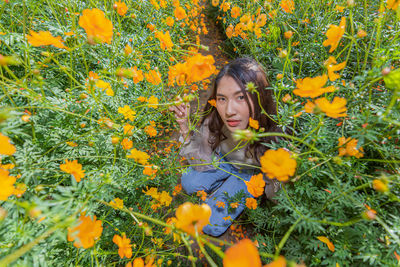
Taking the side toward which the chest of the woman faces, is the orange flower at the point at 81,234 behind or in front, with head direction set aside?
in front

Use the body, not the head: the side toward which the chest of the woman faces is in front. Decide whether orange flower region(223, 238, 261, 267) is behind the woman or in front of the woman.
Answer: in front

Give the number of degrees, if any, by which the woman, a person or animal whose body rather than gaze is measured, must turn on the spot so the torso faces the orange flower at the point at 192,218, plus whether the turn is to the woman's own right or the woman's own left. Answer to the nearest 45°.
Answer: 0° — they already face it

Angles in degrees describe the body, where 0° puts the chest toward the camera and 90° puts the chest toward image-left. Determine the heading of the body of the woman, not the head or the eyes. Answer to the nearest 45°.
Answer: approximately 0°
